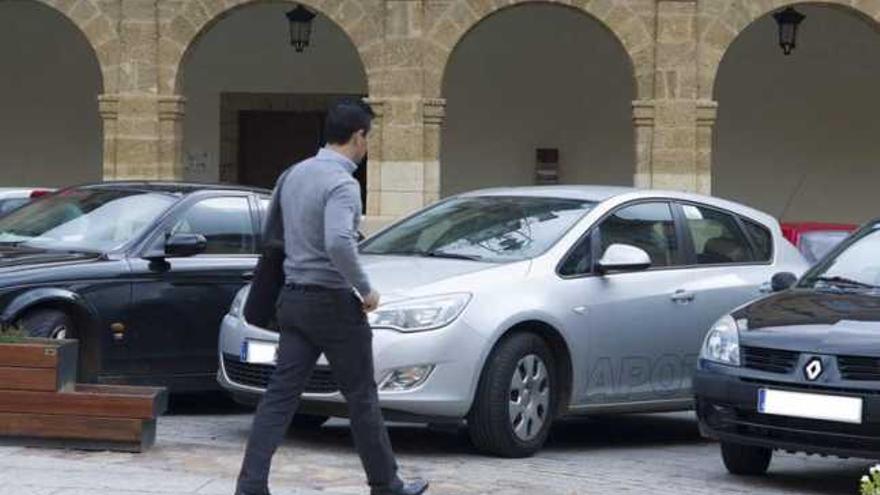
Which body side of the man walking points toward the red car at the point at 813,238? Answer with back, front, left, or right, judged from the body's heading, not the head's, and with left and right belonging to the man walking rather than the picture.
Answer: front

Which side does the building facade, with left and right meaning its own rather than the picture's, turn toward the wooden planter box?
front

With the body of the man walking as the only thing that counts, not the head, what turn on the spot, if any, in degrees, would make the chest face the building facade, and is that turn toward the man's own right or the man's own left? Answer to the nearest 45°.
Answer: approximately 45° to the man's own left

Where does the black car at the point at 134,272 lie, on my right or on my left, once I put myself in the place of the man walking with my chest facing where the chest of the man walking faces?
on my left

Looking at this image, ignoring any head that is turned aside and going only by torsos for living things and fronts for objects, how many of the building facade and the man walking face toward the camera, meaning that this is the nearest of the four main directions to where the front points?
1

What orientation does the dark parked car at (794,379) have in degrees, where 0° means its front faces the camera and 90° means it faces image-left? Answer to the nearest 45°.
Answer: approximately 45°

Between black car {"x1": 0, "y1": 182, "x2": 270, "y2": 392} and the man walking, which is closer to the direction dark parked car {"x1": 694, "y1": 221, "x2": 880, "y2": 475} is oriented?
the man walking

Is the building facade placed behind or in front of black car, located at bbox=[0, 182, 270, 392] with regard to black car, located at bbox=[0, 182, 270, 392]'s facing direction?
behind

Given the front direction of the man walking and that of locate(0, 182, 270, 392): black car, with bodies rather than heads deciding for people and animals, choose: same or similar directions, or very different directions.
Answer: very different directions

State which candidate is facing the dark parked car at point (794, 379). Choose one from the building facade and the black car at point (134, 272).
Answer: the building facade

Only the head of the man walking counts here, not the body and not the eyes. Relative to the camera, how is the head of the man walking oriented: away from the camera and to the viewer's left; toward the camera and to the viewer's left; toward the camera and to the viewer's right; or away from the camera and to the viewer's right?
away from the camera and to the viewer's right

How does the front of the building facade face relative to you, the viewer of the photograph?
facing the viewer

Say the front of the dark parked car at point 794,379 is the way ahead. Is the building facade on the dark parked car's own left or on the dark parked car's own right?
on the dark parked car's own right
